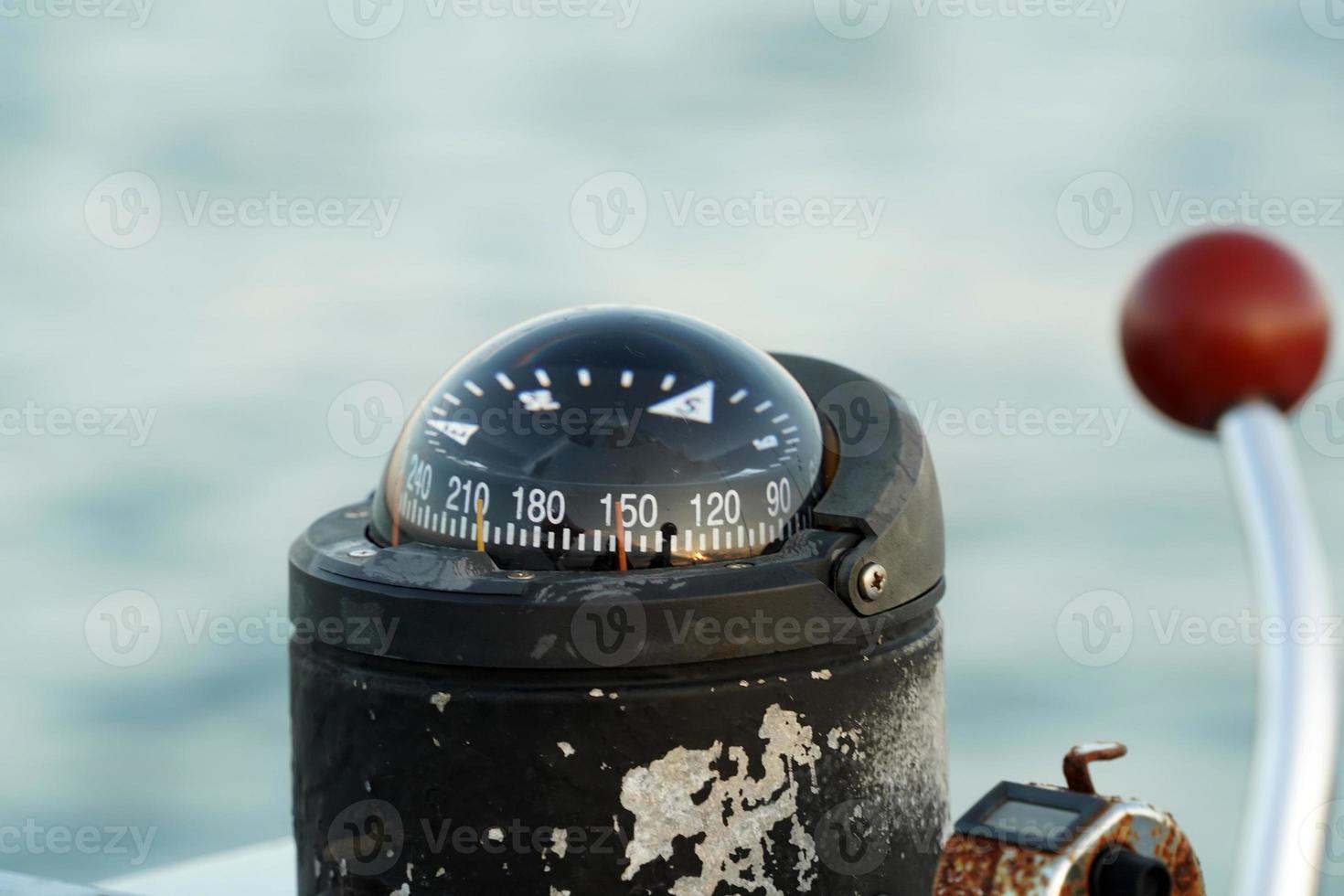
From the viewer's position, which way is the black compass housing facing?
facing the viewer and to the left of the viewer
